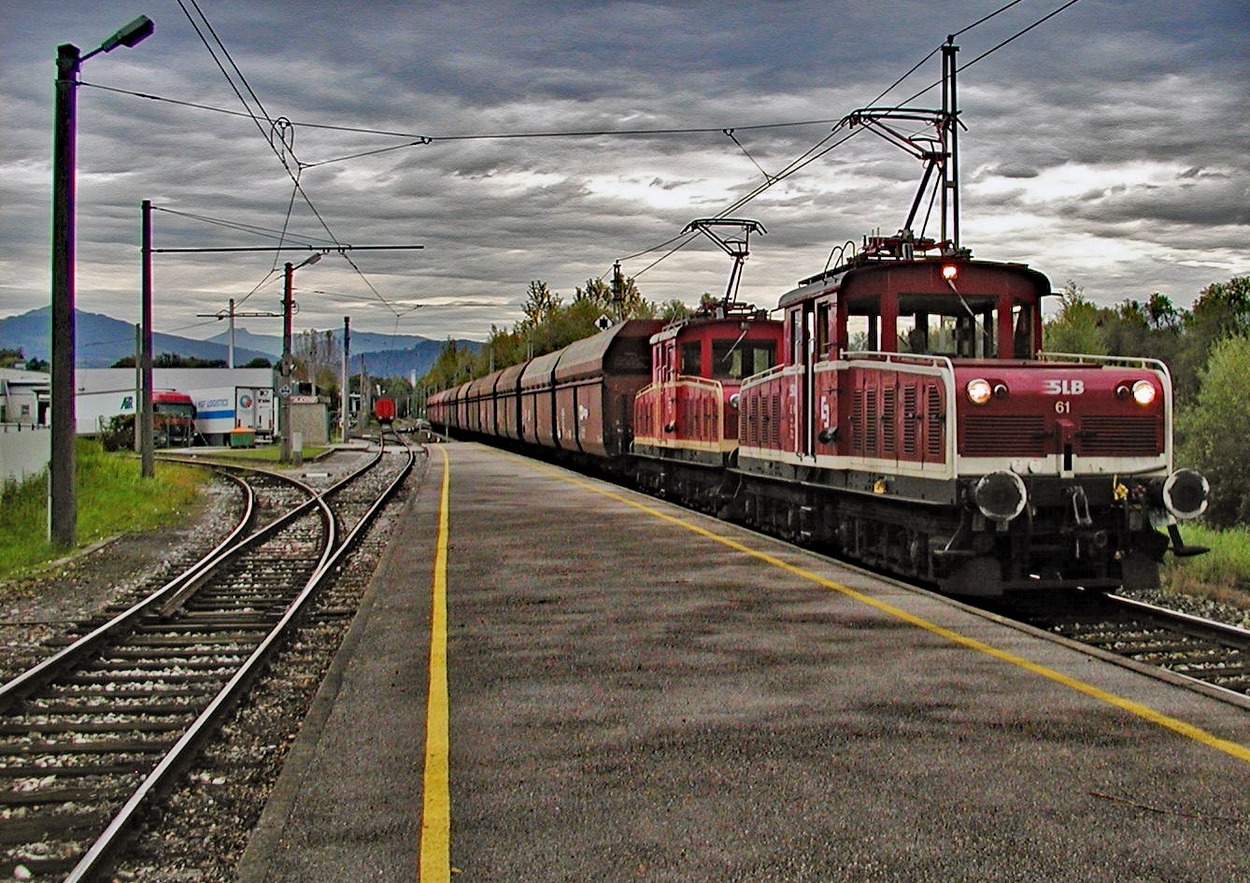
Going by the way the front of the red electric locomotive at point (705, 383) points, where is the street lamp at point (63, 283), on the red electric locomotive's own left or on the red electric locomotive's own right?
on the red electric locomotive's own right

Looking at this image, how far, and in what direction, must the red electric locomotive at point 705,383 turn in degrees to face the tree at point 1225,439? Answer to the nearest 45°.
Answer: approximately 90° to its left

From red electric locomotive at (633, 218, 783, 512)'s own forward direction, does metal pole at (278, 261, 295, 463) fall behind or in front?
behind

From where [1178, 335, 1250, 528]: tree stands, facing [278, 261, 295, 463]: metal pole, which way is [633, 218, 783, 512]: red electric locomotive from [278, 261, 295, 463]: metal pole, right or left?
left

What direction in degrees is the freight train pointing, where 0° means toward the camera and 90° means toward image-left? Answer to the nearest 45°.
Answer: approximately 315°

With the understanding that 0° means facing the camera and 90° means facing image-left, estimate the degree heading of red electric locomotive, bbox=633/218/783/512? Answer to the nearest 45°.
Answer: approximately 315°
